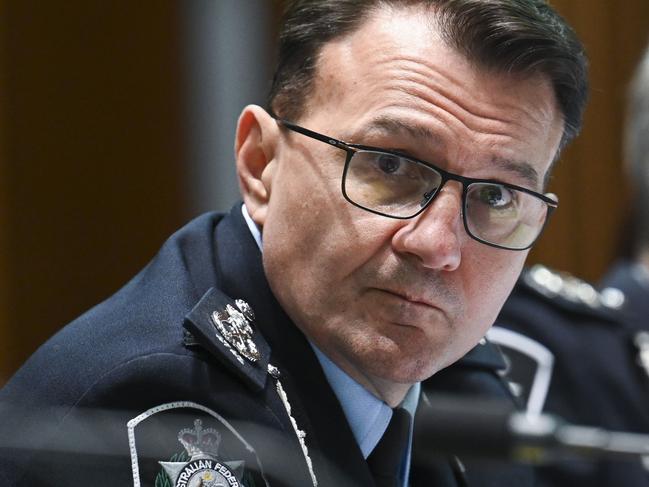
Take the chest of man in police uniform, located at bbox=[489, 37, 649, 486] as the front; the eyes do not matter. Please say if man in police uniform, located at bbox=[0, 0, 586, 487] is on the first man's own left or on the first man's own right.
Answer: on the first man's own right

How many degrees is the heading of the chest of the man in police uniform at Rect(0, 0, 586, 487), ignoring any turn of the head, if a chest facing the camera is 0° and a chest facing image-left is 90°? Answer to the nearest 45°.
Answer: approximately 315°

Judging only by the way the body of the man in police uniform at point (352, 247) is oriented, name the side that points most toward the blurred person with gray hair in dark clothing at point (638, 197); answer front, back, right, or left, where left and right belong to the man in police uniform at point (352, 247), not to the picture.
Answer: left

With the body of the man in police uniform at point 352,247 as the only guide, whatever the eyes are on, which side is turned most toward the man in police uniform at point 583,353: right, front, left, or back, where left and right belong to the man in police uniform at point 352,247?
left
